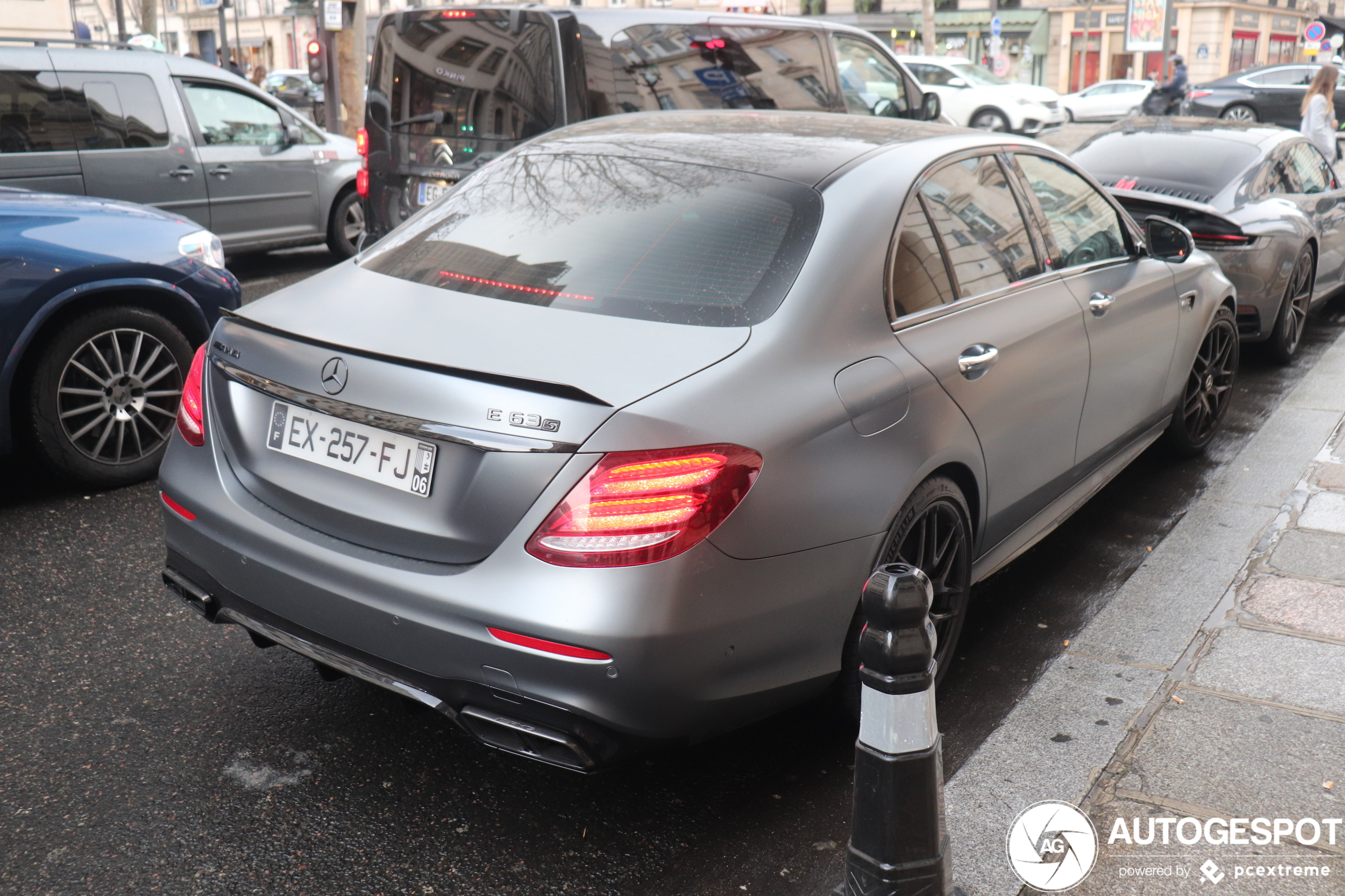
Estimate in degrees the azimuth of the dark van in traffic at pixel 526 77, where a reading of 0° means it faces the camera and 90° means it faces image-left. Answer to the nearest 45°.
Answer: approximately 225°

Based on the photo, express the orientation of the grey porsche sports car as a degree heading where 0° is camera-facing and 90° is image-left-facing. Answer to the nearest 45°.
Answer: approximately 225°

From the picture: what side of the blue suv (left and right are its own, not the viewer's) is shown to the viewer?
right

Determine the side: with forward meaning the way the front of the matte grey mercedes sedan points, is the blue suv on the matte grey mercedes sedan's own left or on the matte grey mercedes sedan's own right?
on the matte grey mercedes sedan's own left

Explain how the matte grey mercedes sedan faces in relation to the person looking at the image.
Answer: facing away from the viewer and to the right of the viewer

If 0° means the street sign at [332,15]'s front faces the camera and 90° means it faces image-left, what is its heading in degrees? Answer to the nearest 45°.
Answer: approximately 0°

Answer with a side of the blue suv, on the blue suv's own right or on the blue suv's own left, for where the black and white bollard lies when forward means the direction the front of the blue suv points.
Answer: on the blue suv's own right

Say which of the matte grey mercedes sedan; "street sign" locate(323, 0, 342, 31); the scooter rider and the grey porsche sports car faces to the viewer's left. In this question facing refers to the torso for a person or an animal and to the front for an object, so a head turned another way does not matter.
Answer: the scooter rider

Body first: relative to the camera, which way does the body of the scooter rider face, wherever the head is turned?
to the viewer's left
